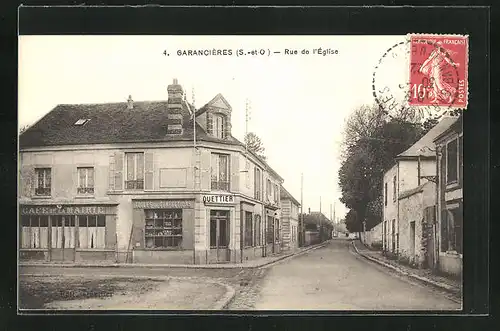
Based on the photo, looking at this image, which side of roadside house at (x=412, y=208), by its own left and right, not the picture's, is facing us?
left

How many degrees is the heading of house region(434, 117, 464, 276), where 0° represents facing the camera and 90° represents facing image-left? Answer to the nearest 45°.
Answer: approximately 90°

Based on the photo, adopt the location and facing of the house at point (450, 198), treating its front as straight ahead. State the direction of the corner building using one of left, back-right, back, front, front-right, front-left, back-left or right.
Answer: front

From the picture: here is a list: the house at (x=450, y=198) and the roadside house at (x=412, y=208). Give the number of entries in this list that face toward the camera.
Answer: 0
